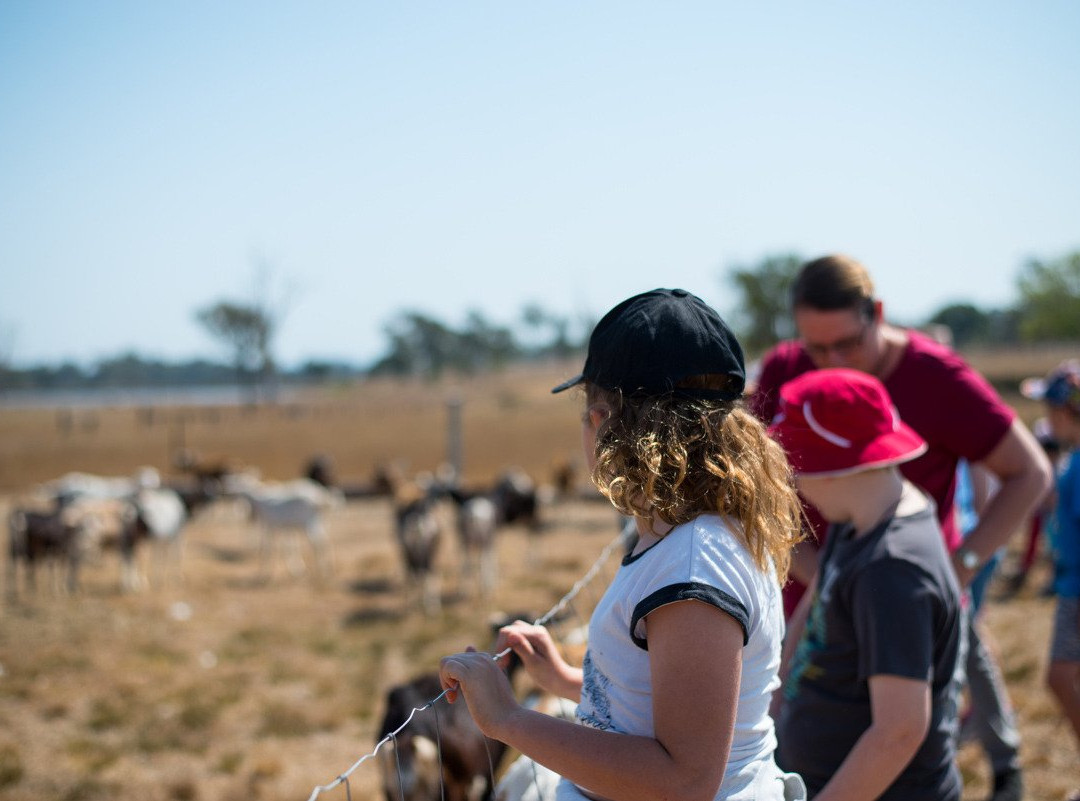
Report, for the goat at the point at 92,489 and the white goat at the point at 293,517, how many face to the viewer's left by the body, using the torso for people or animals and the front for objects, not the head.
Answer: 1

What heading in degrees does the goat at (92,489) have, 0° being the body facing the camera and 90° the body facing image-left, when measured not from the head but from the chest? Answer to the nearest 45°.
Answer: approximately 270°

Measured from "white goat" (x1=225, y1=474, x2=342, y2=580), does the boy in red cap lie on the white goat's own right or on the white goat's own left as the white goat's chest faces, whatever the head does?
on the white goat's own left

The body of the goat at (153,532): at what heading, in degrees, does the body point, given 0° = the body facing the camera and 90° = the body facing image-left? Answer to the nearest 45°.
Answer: approximately 45°

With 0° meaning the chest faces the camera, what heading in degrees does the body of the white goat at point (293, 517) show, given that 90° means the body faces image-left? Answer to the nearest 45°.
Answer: approximately 90°

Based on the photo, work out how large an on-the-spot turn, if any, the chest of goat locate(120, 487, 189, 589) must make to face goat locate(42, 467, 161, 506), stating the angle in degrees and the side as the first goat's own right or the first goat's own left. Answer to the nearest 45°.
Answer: approximately 135° to the first goat's own right
